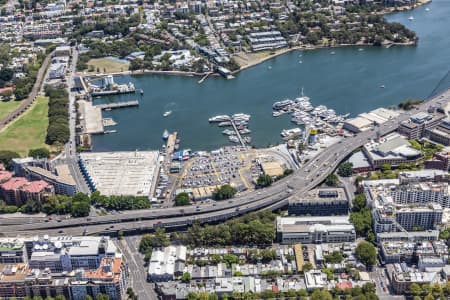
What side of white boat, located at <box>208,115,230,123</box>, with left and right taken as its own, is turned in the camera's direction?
left

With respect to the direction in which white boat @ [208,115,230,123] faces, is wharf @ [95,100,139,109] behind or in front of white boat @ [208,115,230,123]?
in front

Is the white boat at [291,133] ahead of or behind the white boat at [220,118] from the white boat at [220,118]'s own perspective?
behind

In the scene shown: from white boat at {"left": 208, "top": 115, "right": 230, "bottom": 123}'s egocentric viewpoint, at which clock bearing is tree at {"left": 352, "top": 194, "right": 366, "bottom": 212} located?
The tree is roughly at 8 o'clock from the white boat.

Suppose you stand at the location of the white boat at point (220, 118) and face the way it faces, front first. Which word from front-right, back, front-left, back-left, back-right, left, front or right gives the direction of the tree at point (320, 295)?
left

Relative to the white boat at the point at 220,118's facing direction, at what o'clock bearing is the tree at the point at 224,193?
The tree is roughly at 9 o'clock from the white boat.

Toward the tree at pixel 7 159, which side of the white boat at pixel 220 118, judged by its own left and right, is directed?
front

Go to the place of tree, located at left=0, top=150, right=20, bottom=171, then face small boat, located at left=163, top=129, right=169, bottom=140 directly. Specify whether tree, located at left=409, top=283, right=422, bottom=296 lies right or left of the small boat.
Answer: right
